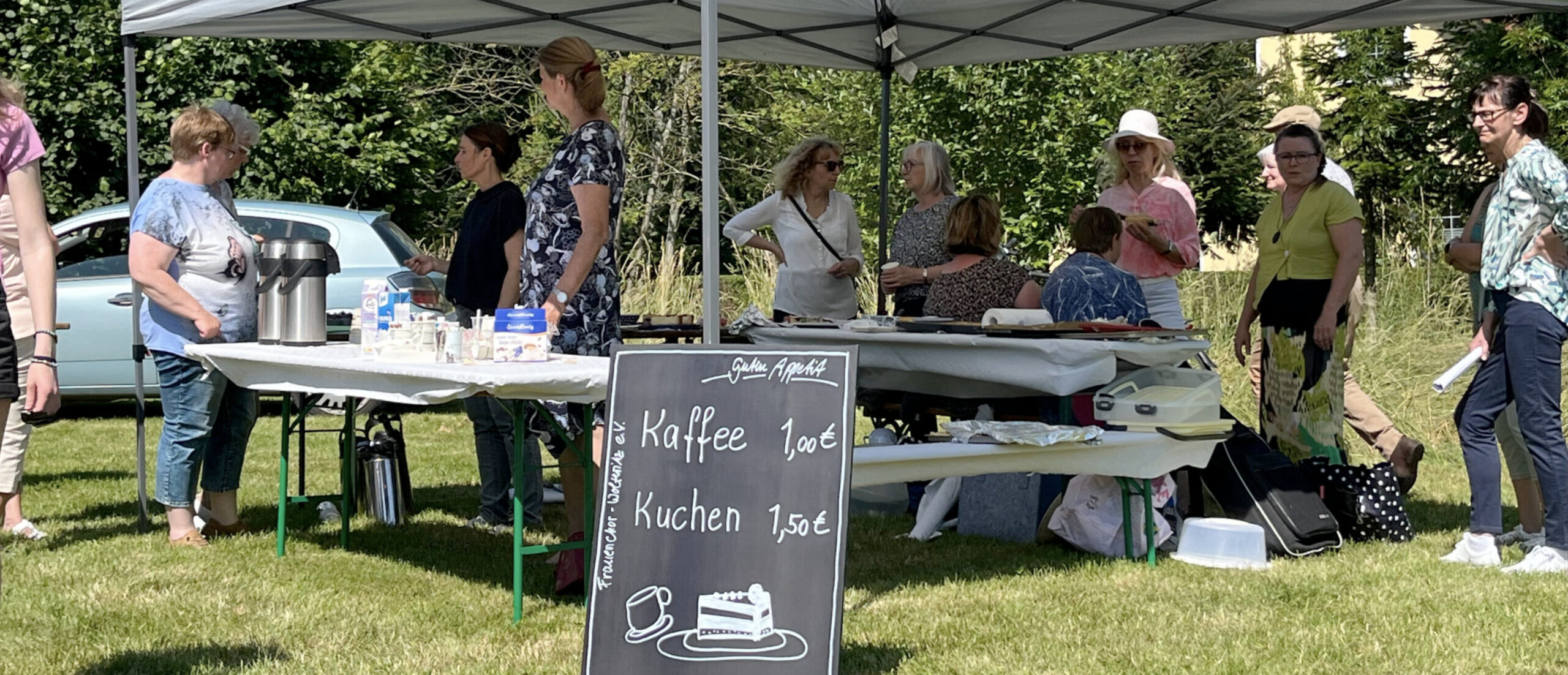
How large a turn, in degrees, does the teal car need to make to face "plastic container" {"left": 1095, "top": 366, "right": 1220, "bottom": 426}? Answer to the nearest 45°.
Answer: approximately 135° to its left

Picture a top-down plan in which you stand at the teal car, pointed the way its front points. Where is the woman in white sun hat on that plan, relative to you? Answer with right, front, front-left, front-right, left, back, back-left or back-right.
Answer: back-left

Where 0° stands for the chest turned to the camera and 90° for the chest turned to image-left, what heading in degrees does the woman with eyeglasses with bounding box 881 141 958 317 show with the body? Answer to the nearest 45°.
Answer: approximately 45°

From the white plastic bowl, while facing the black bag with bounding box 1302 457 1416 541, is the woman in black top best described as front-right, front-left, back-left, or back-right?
back-left

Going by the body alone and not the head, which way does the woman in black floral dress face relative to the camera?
to the viewer's left

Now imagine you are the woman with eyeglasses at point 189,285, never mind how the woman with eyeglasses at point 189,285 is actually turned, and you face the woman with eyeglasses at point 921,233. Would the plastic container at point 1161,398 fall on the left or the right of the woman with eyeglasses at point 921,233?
right

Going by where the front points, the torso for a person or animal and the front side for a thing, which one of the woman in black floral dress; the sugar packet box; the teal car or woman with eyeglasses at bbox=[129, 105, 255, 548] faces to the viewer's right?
the woman with eyeglasses

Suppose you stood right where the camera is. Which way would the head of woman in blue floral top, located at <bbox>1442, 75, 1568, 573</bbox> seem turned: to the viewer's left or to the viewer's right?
to the viewer's left
